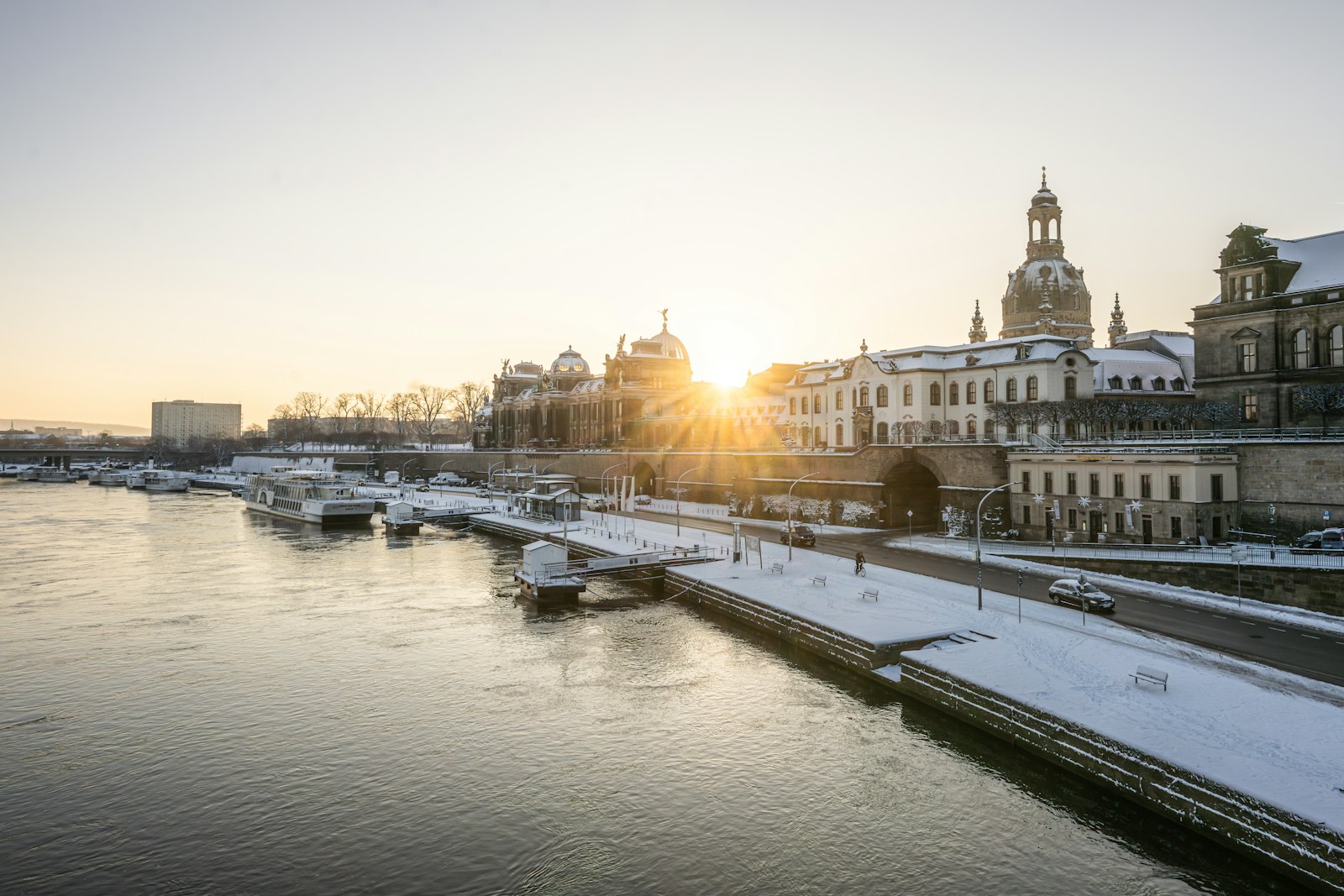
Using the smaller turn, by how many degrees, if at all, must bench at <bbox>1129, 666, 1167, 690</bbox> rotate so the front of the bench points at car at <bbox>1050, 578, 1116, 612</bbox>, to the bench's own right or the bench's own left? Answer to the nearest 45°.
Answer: approximately 135° to the bench's own right

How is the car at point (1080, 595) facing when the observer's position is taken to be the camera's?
facing the viewer and to the right of the viewer

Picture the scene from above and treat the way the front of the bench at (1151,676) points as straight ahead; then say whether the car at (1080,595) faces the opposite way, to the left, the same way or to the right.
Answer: to the left

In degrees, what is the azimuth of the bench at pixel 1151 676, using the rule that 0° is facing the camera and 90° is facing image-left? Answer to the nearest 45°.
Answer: approximately 45°

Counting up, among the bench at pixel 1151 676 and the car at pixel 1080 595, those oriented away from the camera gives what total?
0

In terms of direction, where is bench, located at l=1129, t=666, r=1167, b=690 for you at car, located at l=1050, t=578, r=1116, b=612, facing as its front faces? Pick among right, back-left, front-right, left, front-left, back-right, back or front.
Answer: front-right
